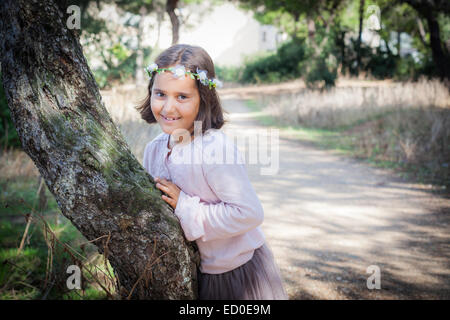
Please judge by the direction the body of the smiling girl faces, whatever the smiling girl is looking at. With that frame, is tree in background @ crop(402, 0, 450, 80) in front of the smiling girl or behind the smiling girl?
behind

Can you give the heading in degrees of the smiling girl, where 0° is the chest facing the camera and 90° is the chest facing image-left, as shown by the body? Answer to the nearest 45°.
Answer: approximately 45°

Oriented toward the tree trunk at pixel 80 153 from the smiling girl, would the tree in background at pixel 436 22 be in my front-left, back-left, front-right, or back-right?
back-right
